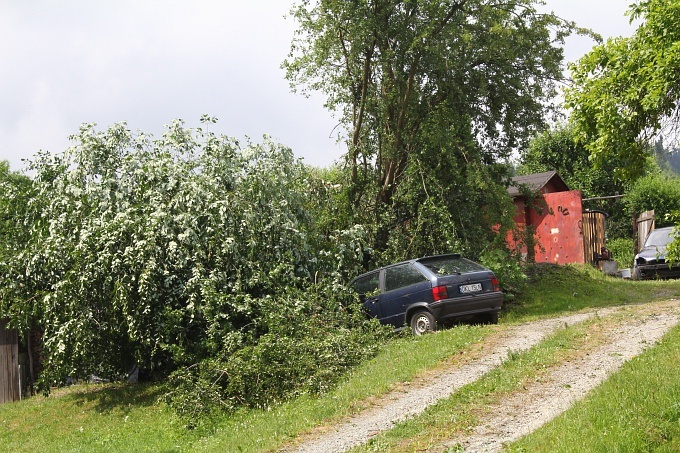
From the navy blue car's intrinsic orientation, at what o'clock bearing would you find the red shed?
The red shed is roughly at 2 o'clock from the navy blue car.

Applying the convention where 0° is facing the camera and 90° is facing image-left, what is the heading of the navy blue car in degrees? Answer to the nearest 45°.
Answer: approximately 135°

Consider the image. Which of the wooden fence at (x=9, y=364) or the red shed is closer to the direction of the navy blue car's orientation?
the wooden fence

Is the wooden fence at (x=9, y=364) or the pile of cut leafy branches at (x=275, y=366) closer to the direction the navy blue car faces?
the wooden fence

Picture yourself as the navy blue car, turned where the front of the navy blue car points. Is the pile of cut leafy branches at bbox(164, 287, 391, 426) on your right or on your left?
on your left

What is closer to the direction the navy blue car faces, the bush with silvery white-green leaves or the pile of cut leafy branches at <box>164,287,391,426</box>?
the bush with silvery white-green leaves
